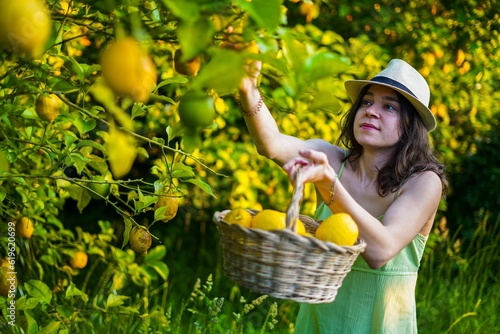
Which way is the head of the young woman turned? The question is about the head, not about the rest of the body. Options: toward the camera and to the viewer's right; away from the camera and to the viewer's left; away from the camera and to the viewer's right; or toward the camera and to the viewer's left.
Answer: toward the camera and to the viewer's left

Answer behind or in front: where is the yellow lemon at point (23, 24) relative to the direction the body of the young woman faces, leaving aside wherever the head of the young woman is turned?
in front

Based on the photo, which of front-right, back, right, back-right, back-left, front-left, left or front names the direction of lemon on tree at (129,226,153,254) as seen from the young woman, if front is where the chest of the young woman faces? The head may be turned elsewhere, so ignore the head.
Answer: front

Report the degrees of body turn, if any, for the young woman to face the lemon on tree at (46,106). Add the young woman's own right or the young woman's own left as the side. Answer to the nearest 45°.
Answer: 0° — they already face it

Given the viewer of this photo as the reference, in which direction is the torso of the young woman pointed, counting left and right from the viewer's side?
facing the viewer and to the left of the viewer

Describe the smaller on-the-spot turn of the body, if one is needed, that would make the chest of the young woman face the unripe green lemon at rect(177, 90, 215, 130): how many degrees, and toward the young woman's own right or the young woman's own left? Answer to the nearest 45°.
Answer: approximately 45° to the young woman's own left

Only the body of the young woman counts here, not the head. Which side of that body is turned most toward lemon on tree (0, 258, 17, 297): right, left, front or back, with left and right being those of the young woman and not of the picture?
front
